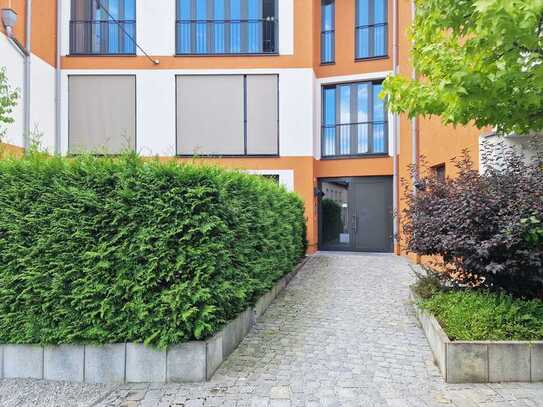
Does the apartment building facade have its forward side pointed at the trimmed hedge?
yes

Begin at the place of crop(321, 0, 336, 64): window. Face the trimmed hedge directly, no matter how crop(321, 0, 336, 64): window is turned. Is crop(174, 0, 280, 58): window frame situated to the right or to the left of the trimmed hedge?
right

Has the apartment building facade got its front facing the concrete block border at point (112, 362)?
yes

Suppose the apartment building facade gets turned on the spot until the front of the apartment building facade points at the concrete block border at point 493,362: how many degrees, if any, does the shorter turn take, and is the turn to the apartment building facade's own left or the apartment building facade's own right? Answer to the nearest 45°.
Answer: approximately 45° to the apartment building facade's own left

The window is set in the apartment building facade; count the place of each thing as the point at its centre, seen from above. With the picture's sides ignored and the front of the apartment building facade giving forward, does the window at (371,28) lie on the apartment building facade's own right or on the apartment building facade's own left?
on the apartment building facade's own left

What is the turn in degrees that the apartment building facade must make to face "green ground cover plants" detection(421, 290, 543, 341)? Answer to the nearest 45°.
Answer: approximately 45° to its left

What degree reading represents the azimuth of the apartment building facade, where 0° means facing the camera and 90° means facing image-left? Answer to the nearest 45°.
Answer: approximately 0°
